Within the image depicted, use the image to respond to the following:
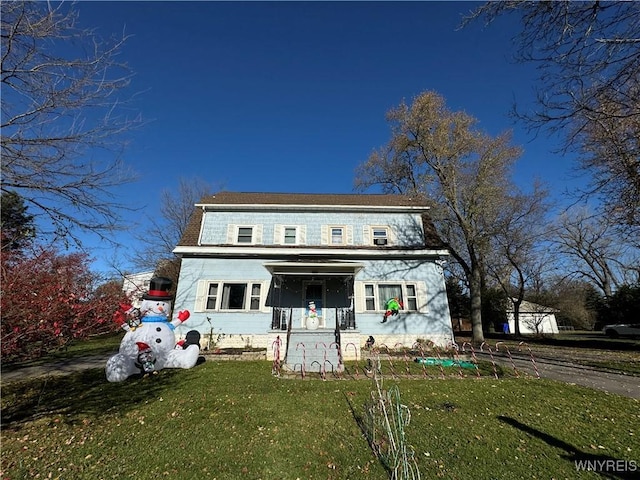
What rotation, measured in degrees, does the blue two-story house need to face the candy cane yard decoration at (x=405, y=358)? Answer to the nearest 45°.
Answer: approximately 45° to its left

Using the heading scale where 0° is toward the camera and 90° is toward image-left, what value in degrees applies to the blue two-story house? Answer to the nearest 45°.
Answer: approximately 0°

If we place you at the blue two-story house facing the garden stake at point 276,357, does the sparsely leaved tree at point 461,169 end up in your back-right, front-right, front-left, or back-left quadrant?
back-left

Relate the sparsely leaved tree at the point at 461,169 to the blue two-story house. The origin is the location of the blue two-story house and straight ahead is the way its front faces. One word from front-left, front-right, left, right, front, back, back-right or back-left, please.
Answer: left
